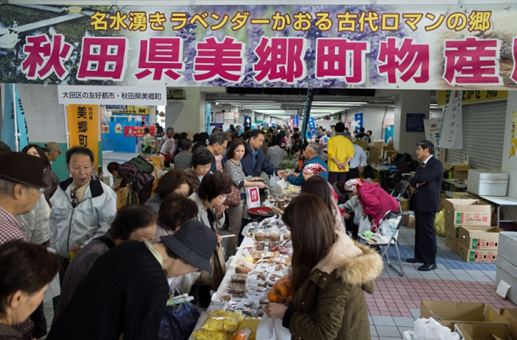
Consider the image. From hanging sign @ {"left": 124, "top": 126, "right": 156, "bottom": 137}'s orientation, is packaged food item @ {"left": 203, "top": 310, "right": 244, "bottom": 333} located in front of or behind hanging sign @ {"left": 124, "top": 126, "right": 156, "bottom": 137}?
in front

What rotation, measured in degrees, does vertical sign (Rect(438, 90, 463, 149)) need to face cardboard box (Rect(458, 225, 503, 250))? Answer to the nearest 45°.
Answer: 0° — it already faces it

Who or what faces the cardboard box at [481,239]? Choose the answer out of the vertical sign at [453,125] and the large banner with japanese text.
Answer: the vertical sign

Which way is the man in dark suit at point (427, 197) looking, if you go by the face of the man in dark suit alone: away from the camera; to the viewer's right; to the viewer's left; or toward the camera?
to the viewer's left

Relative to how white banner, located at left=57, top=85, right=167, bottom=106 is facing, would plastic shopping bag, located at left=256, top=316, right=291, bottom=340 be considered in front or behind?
in front

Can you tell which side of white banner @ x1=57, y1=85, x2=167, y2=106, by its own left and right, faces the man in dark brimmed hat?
front

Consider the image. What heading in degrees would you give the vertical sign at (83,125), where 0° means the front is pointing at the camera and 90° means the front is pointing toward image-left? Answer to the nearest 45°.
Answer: approximately 0°

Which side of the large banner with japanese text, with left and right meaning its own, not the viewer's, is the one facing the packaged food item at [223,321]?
front

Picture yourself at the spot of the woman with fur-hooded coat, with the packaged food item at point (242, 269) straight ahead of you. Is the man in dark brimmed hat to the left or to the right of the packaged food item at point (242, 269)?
left

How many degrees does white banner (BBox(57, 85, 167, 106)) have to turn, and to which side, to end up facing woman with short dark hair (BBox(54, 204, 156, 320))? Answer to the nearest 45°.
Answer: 0° — it already faces them
